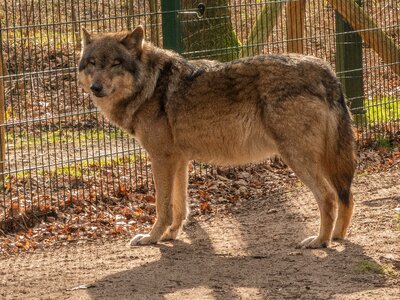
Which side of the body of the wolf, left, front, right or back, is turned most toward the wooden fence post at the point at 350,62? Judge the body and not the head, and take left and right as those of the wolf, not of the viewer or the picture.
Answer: right

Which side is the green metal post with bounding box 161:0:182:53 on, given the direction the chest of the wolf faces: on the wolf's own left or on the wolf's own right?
on the wolf's own right

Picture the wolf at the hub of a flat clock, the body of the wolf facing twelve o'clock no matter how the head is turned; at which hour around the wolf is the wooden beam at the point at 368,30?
The wooden beam is roughly at 4 o'clock from the wolf.

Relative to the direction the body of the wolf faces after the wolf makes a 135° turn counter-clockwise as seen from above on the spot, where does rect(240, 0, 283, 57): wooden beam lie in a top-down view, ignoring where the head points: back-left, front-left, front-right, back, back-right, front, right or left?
back-left

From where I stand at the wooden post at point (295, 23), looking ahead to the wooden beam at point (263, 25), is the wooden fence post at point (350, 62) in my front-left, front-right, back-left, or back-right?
back-left

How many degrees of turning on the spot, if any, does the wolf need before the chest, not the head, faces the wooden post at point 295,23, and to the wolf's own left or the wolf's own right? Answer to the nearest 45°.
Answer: approximately 90° to the wolf's own right

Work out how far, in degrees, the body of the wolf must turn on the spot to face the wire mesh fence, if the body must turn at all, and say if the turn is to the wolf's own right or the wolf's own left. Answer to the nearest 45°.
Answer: approximately 90° to the wolf's own right

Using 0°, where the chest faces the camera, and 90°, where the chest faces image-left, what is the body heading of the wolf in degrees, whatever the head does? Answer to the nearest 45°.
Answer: approximately 90°
